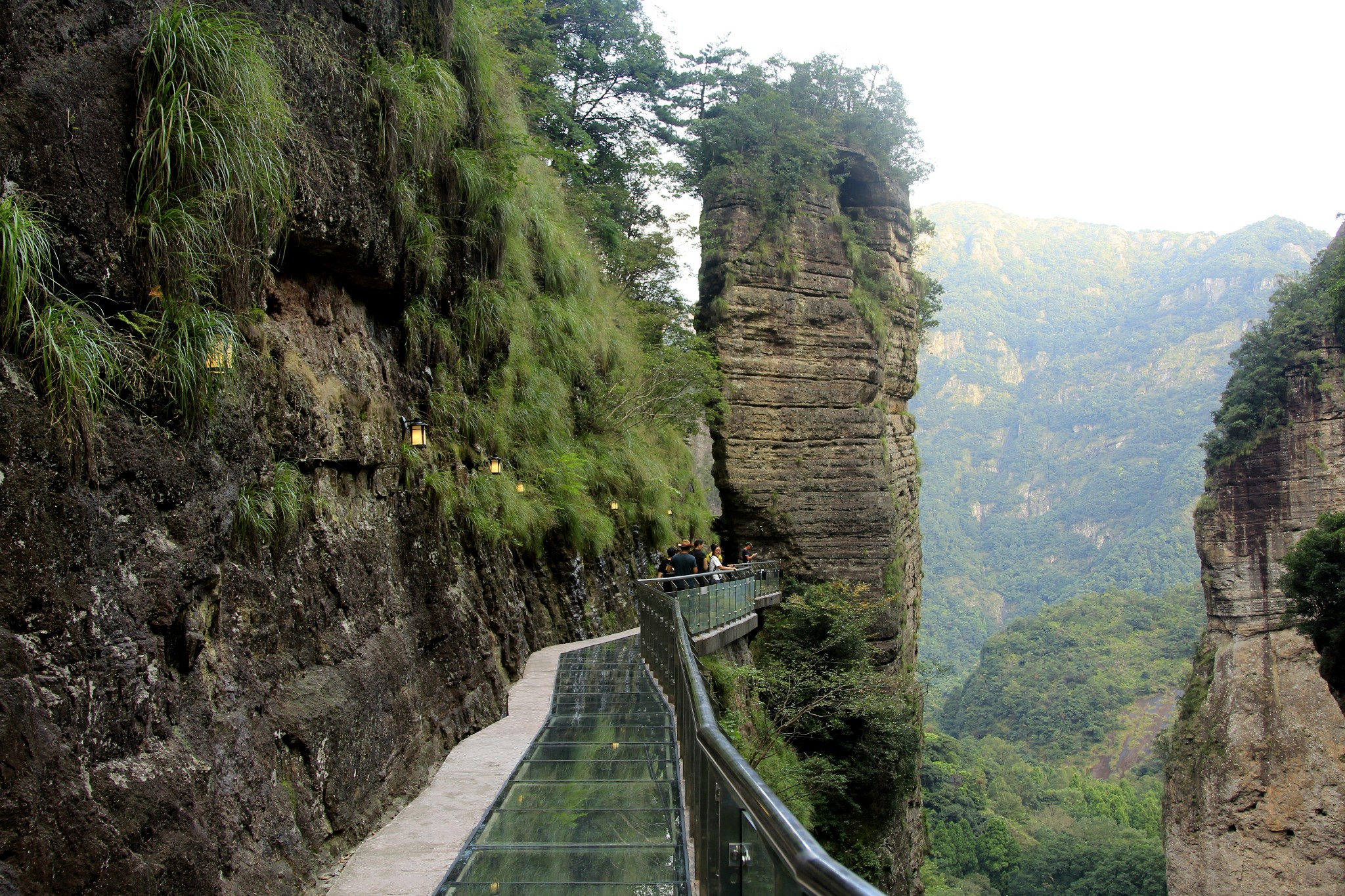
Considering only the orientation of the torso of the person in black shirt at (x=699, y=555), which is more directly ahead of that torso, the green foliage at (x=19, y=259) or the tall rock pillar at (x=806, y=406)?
the tall rock pillar

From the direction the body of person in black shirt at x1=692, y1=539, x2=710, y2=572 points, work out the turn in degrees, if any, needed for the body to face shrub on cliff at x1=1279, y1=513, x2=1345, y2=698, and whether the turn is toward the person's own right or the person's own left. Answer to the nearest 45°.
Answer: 0° — they already face it
